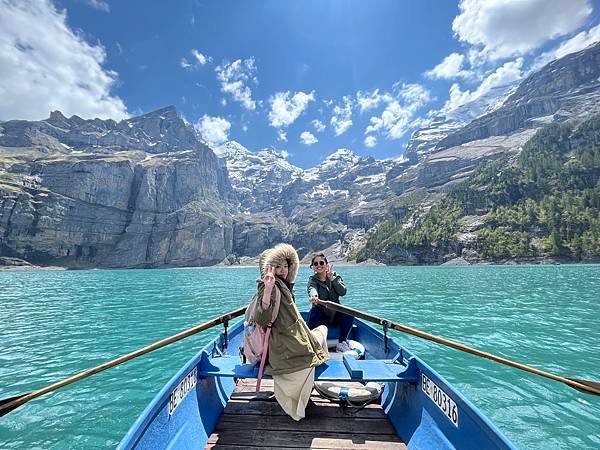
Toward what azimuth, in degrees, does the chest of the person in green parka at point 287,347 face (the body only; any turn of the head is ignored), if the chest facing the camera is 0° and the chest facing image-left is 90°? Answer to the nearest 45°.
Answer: approximately 315°
